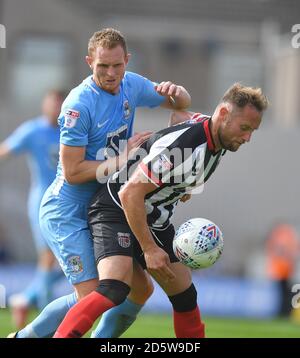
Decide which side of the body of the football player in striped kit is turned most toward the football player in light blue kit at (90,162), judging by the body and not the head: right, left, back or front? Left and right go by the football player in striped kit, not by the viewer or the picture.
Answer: back

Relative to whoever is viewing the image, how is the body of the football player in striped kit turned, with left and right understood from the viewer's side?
facing the viewer and to the right of the viewer

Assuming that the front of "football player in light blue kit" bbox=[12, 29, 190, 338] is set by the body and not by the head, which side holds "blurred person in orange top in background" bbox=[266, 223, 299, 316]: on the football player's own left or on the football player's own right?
on the football player's own left

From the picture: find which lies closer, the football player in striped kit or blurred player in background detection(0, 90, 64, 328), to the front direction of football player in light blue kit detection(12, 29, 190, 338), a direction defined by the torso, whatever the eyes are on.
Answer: the football player in striped kit

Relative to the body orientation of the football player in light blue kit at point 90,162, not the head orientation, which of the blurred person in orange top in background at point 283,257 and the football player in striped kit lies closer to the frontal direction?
the football player in striped kit

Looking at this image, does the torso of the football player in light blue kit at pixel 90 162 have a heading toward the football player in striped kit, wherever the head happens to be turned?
yes

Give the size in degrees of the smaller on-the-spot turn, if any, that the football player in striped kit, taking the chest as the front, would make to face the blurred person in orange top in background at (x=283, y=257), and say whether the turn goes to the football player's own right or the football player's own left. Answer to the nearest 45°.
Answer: approximately 135° to the football player's own left

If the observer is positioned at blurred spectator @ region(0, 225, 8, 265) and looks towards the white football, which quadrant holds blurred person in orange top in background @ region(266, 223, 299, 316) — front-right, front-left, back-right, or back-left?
front-left

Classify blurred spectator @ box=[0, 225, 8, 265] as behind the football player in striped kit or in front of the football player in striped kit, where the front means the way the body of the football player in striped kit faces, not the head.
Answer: behind

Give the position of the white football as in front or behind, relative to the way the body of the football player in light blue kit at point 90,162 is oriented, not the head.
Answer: in front

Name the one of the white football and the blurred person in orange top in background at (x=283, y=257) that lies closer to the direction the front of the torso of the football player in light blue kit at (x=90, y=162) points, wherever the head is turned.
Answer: the white football

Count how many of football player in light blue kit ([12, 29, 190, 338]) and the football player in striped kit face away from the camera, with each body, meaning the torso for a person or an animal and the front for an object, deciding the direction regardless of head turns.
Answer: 0
